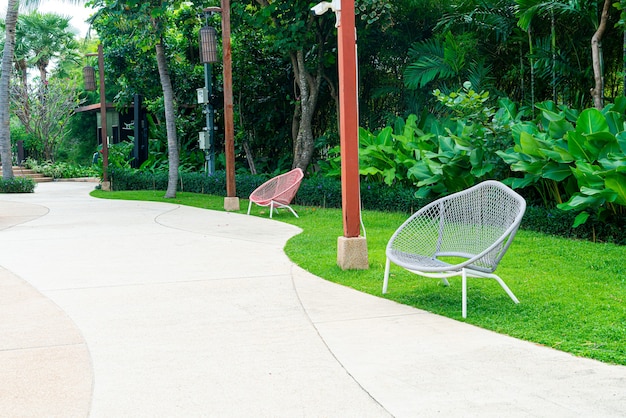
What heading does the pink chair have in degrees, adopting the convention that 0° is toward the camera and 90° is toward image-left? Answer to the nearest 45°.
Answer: approximately 45°

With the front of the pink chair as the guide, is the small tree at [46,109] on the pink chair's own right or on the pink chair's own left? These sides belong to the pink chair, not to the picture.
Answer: on the pink chair's own right

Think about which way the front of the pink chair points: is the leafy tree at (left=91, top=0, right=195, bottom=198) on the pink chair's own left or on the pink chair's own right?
on the pink chair's own right

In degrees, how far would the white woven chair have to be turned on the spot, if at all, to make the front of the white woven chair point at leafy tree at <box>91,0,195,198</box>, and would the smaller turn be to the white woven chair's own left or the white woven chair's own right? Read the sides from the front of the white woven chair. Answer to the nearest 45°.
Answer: approximately 90° to the white woven chair's own right

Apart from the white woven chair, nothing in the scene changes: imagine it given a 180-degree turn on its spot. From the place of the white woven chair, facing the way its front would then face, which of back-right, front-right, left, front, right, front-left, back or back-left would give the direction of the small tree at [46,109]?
left

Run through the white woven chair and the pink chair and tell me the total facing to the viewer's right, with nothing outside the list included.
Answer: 0

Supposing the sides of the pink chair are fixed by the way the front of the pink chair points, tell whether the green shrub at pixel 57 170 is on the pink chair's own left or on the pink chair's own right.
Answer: on the pink chair's own right

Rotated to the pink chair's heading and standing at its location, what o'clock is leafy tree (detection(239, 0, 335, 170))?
The leafy tree is roughly at 5 o'clock from the pink chair.

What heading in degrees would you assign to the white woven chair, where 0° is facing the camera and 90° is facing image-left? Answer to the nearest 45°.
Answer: approximately 45°

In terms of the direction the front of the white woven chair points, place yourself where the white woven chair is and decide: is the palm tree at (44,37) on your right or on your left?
on your right

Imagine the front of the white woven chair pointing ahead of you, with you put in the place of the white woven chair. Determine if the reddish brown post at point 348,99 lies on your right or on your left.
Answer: on your right

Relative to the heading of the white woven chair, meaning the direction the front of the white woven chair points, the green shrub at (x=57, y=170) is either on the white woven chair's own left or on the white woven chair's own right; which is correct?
on the white woven chair's own right

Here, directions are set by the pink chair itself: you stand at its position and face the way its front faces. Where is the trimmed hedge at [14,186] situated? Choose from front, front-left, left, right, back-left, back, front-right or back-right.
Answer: right
